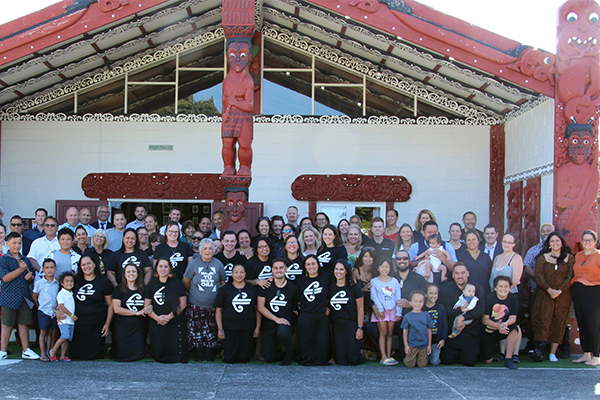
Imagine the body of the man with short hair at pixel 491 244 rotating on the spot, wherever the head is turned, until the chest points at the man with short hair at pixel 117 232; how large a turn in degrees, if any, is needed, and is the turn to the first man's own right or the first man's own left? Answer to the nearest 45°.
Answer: approximately 90° to the first man's own right

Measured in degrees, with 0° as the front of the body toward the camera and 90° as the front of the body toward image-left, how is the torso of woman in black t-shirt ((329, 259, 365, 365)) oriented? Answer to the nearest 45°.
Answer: approximately 45°

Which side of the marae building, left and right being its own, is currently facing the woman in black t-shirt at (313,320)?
front

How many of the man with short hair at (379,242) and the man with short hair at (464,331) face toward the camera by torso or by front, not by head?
2

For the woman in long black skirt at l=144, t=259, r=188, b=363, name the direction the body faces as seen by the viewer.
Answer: toward the camera

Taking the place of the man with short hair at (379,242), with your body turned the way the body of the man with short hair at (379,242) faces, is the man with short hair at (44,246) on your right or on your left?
on your right

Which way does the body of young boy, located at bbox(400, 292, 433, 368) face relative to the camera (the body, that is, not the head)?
toward the camera
